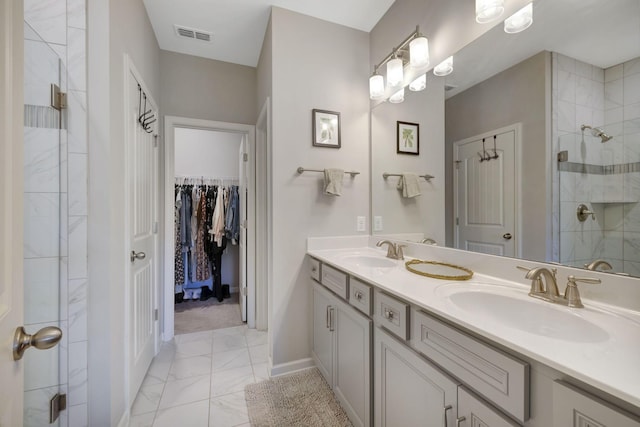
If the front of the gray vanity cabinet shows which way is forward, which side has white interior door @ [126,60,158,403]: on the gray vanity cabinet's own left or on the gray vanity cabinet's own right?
on the gray vanity cabinet's own right

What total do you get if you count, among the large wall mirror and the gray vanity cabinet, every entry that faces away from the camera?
0

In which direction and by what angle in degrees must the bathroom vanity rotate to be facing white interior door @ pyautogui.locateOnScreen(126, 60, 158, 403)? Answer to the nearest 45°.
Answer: approximately 45° to its right

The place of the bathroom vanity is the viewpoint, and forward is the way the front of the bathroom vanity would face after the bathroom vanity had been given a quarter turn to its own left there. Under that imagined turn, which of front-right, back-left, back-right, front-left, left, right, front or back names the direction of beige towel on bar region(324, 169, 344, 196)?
back

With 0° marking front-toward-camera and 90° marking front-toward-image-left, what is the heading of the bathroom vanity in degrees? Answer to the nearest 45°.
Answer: approximately 45°

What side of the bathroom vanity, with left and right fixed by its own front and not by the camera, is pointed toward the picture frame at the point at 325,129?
right

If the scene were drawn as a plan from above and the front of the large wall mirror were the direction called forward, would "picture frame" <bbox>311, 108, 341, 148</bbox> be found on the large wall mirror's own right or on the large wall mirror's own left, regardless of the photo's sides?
on the large wall mirror's own right

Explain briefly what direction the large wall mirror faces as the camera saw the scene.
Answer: facing the viewer and to the left of the viewer

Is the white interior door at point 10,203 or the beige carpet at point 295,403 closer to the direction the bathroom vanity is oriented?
the white interior door

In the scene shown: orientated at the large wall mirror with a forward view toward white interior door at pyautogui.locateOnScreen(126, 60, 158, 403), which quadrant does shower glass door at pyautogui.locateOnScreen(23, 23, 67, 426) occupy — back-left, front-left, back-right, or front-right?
front-left

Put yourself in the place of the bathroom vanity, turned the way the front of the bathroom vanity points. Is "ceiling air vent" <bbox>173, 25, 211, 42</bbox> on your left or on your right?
on your right

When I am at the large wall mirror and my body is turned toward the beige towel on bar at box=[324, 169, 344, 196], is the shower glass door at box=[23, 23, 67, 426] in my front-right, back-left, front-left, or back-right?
front-left
